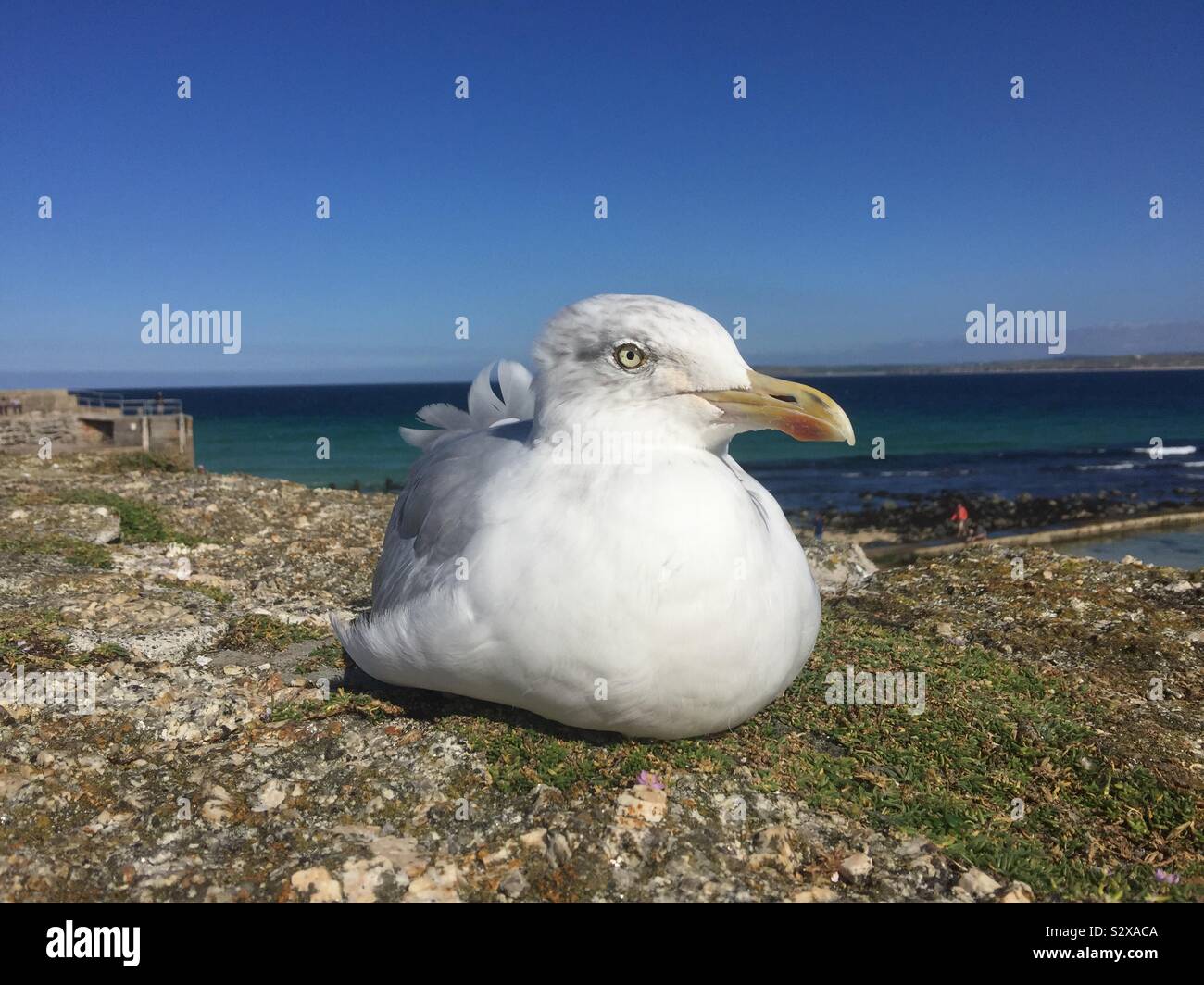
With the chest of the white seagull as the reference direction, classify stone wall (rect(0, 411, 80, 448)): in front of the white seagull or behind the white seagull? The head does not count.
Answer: behind

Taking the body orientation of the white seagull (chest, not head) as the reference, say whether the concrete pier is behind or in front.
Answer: behind

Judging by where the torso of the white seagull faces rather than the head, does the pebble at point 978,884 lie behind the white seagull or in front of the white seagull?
in front

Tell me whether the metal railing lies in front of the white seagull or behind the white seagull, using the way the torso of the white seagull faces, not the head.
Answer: behind

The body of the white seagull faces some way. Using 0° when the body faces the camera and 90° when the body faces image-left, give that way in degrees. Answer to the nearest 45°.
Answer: approximately 315°
